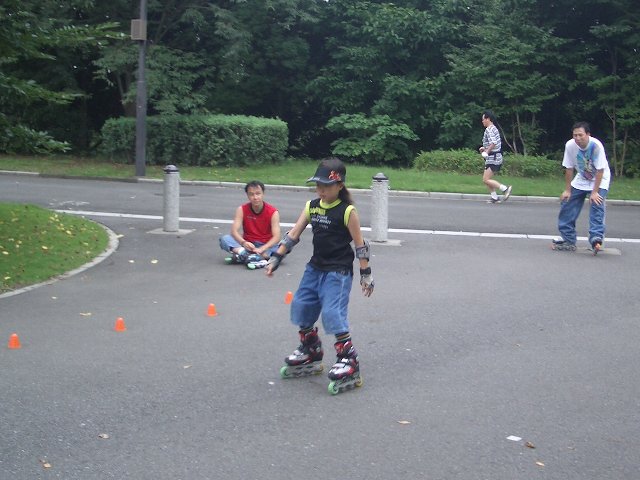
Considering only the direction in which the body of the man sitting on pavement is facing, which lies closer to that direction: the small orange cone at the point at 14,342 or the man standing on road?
the small orange cone

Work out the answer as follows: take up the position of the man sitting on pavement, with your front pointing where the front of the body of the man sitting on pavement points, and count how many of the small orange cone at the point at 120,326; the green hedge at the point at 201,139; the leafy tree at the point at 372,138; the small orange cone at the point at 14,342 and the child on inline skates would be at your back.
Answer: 2

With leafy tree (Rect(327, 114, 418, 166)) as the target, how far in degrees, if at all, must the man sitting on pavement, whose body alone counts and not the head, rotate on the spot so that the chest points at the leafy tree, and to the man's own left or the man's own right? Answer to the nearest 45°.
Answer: approximately 180°

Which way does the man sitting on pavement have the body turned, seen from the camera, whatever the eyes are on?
toward the camera

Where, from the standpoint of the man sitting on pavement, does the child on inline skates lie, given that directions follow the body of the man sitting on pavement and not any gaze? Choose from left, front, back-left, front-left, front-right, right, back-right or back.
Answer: front

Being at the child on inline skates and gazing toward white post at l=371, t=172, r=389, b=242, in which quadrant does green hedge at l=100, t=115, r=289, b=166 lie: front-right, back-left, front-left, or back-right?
front-left

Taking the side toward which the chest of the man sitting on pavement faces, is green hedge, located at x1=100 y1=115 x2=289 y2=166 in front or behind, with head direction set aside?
behind

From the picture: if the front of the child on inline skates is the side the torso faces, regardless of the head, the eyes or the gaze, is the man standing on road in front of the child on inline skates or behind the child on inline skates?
behind

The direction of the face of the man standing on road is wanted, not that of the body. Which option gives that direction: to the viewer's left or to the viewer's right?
to the viewer's left

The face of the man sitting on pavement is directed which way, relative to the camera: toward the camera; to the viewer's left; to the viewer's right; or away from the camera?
toward the camera

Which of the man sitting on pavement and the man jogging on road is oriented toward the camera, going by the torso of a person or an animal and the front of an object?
the man sitting on pavement
